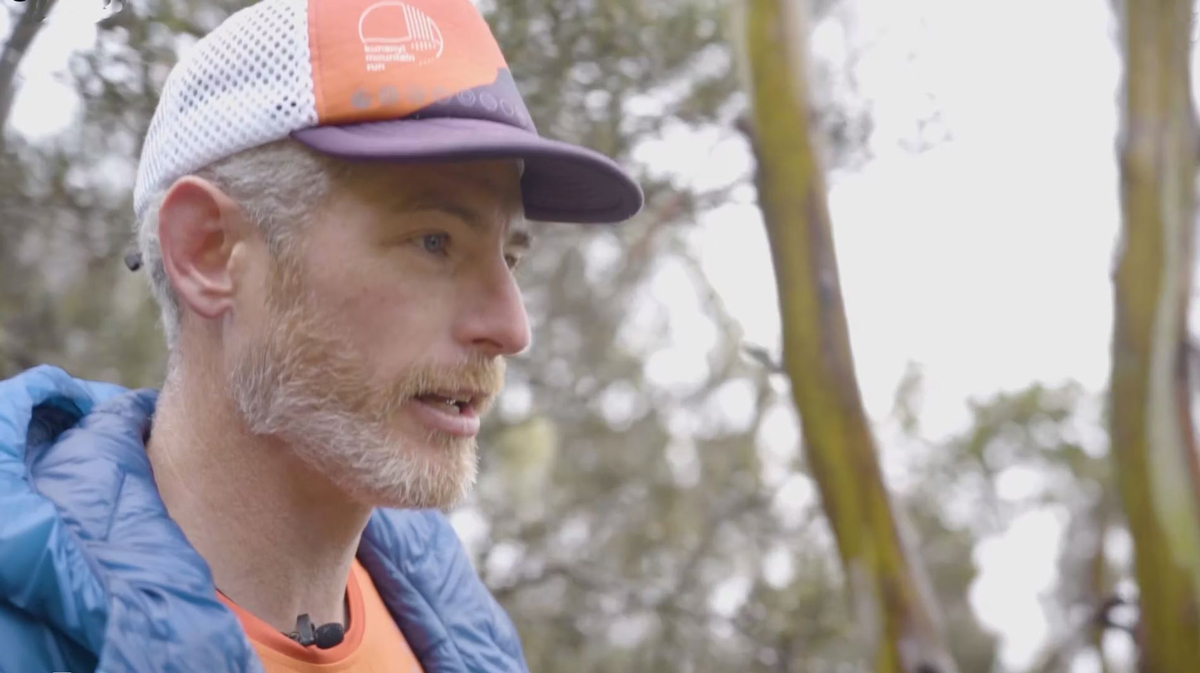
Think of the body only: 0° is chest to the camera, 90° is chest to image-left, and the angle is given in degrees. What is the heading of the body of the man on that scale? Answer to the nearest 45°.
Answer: approximately 315°

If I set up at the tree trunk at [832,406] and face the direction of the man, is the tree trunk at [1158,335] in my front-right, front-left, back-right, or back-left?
back-left

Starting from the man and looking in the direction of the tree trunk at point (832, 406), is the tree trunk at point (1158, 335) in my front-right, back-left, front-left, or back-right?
front-right

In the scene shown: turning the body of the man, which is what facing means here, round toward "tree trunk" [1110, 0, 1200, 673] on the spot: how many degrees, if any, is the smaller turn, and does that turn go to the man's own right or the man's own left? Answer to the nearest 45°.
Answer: approximately 45° to the man's own left

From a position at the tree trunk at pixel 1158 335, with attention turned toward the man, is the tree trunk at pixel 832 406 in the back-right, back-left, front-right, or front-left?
front-right

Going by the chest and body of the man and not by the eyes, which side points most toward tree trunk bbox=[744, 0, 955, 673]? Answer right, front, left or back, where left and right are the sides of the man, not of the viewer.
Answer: left

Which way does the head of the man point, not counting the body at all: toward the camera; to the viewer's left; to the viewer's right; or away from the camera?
to the viewer's right

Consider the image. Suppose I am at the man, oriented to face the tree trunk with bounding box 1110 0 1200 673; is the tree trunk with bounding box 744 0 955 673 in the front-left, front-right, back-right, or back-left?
front-left
